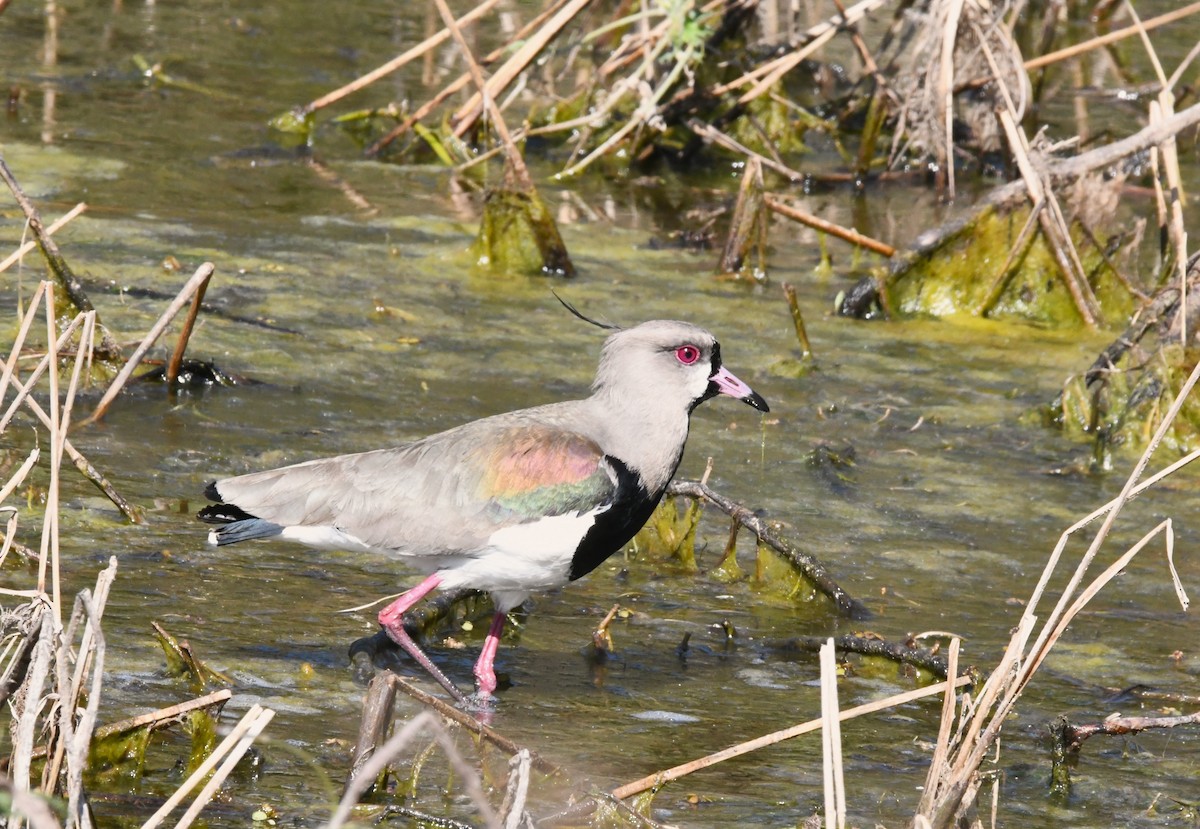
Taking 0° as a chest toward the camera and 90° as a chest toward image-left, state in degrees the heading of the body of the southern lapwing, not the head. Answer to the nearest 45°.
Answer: approximately 270°

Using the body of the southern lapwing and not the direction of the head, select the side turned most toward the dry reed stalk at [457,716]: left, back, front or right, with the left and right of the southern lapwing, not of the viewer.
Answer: right

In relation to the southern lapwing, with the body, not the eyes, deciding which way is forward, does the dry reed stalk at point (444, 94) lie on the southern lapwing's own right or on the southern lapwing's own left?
on the southern lapwing's own left

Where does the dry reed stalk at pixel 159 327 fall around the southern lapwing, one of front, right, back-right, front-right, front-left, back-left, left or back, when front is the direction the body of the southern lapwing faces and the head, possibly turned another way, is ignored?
back-left

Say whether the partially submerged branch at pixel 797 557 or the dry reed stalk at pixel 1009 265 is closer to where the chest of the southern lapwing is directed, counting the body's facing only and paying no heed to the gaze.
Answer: the partially submerged branch

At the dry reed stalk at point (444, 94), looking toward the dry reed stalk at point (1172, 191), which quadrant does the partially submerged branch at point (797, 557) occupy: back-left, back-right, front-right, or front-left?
front-right

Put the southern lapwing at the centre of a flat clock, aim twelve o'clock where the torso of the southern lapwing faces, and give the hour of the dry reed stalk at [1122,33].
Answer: The dry reed stalk is roughly at 10 o'clock from the southern lapwing.

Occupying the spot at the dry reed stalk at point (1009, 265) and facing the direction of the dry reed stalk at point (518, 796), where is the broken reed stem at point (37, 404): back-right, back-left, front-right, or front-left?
front-right

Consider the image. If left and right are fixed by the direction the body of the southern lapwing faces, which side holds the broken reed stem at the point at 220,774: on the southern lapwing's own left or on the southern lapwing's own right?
on the southern lapwing's own right

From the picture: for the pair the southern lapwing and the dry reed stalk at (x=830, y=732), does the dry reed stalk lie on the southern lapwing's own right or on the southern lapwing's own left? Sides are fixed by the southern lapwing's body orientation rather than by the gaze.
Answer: on the southern lapwing's own right

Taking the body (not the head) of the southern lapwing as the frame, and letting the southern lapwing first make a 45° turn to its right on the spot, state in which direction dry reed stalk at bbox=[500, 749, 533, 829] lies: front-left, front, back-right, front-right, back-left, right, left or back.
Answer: front-right

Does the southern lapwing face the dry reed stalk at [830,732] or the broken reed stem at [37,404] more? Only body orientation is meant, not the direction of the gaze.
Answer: the dry reed stalk

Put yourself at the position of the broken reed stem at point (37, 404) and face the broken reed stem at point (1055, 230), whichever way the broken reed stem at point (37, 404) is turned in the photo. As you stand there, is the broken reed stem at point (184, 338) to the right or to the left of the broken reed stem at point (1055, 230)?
left

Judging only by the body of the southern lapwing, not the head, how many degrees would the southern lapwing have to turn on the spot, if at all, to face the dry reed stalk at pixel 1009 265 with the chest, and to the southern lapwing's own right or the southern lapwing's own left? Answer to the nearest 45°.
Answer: approximately 45° to the southern lapwing's own left

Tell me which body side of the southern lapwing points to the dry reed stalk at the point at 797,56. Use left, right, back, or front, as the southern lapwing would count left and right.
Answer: left
